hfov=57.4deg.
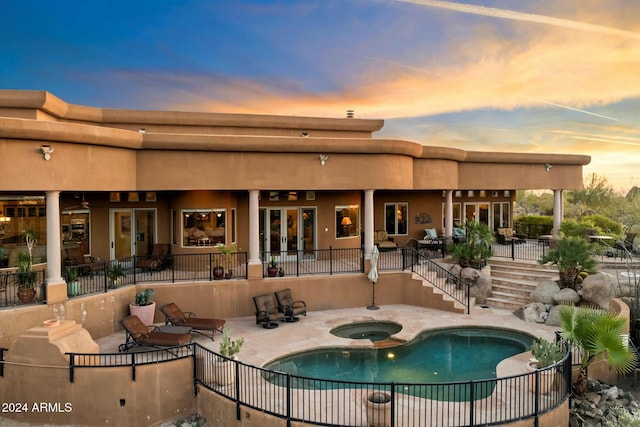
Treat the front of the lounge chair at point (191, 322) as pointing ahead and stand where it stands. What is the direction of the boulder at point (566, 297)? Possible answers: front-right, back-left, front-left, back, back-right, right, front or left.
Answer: front-left

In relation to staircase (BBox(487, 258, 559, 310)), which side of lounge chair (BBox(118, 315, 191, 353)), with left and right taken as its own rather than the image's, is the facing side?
front

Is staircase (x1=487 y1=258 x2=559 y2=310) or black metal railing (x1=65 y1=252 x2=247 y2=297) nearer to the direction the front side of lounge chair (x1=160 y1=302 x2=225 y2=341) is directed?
the staircase

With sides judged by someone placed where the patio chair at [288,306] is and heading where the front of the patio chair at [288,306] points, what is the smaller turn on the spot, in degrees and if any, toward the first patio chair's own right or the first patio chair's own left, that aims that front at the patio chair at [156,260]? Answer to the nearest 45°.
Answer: approximately 180°

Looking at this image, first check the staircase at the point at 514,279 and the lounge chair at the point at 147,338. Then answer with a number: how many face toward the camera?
1

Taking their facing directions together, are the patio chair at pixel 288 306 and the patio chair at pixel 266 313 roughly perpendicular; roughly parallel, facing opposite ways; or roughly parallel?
roughly parallel

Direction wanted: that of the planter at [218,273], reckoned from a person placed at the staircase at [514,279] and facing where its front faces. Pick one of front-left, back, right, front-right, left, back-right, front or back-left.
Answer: front-right

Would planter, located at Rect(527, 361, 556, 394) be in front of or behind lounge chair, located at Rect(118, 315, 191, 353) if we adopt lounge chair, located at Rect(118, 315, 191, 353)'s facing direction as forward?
in front

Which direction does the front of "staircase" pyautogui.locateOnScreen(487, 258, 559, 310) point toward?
toward the camera

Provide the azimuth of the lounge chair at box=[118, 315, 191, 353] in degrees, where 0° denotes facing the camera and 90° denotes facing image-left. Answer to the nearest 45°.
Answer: approximately 270°

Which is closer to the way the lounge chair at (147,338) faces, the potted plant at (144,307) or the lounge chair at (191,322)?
the lounge chair
